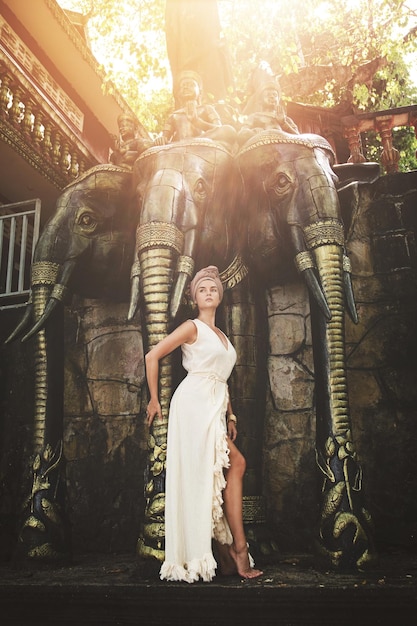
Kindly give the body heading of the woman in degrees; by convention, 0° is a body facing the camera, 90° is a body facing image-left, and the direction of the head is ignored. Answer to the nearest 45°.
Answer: approximately 315°

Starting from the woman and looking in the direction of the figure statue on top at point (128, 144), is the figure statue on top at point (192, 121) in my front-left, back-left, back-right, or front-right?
front-right

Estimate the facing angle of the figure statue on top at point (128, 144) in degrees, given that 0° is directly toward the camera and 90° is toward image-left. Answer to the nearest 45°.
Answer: approximately 45°

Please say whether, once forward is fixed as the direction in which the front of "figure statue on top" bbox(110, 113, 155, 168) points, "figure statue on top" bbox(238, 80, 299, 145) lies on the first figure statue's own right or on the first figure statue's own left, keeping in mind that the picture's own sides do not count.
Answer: on the first figure statue's own left

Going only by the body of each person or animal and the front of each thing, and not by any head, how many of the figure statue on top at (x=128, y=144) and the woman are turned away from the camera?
0

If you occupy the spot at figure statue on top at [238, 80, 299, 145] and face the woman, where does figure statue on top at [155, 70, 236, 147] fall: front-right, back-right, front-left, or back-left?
front-right

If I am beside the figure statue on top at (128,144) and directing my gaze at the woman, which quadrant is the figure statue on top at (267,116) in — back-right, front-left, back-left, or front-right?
front-left
